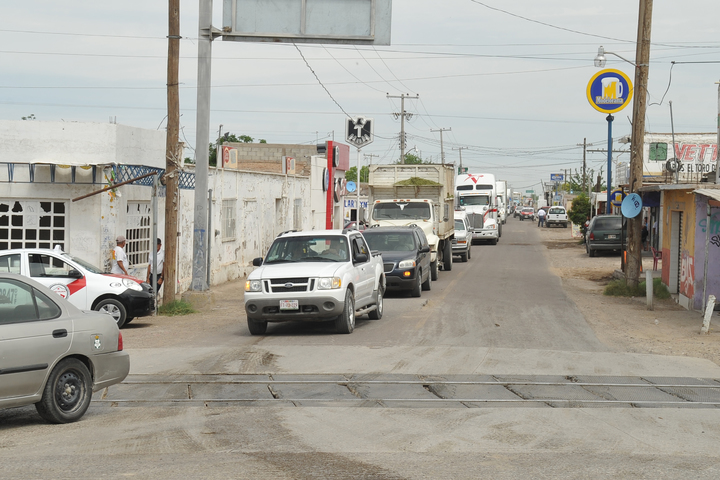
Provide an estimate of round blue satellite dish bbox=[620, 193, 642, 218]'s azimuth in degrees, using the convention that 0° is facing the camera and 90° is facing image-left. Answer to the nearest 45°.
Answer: approximately 0°

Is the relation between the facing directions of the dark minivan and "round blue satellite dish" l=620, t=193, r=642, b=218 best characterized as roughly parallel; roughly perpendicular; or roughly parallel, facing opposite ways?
roughly parallel

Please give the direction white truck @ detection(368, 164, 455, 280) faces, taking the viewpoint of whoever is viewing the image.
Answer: facing the viewer

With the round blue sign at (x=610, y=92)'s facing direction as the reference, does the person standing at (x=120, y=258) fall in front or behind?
in front

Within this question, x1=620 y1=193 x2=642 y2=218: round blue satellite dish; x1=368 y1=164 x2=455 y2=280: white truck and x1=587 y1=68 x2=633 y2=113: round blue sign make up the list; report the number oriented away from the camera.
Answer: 0

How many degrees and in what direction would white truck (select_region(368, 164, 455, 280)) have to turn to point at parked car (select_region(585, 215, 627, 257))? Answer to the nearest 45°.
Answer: approximately 135° to its left

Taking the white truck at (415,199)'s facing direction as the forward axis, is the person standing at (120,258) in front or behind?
in front

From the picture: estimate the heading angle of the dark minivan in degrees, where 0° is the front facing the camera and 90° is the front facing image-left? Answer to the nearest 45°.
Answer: approximately 0°

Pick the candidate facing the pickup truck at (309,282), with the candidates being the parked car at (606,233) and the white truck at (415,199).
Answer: the white truck

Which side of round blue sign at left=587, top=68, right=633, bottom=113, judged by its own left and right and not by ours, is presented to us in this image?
front

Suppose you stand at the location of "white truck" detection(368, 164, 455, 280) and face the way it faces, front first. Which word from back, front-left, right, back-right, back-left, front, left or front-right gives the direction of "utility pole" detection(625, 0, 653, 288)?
front-left
